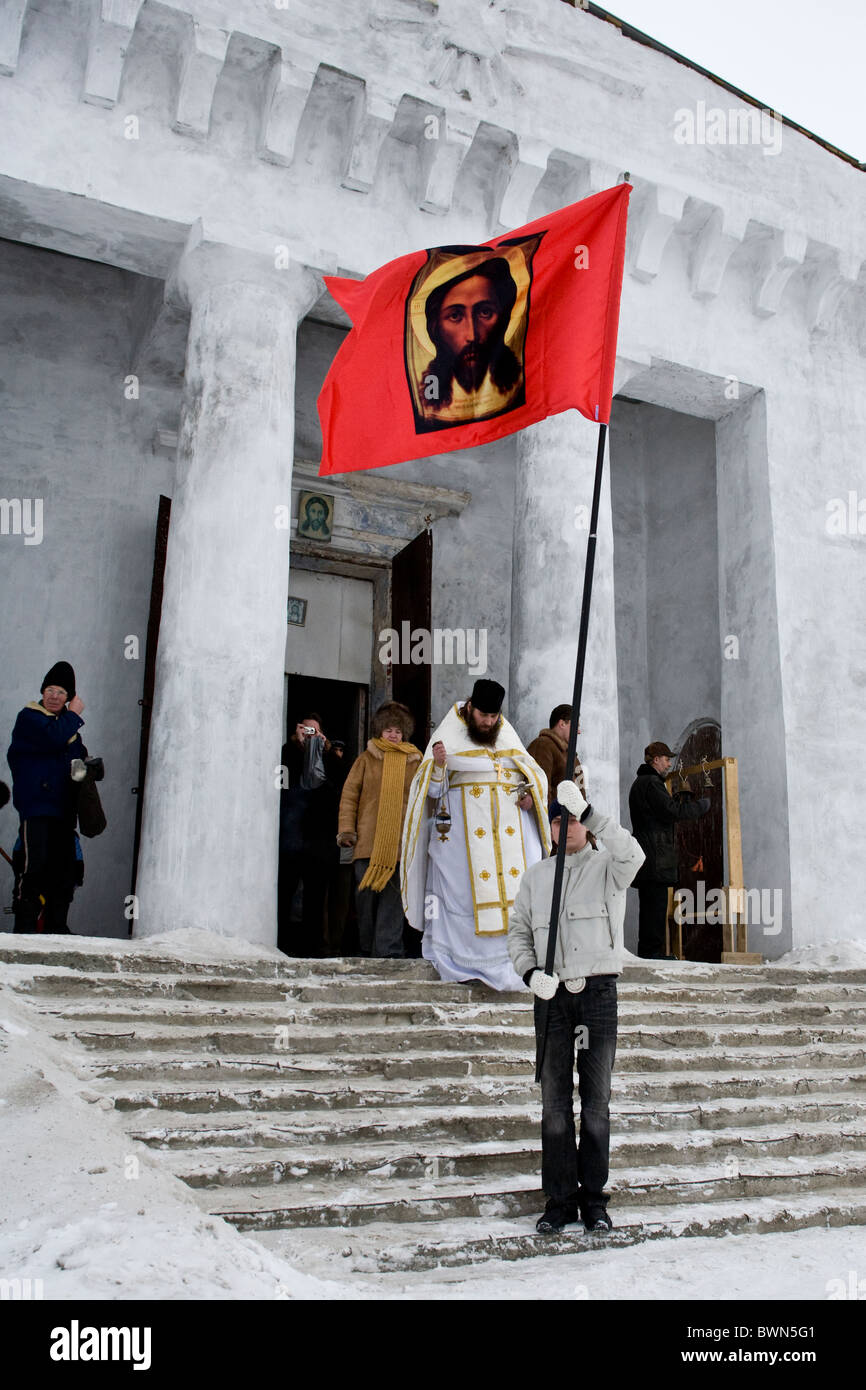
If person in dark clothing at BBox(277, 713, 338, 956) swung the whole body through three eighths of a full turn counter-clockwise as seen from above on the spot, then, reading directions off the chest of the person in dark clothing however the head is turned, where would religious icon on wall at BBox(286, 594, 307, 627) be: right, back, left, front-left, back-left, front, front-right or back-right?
front-left

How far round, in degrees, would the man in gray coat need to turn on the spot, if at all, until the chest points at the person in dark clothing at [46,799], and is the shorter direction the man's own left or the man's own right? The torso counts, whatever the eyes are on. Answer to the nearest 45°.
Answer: approximately 135° to the man's own right

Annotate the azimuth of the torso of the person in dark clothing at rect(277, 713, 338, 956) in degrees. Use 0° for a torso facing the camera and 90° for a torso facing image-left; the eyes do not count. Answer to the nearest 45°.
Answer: approximately 0°

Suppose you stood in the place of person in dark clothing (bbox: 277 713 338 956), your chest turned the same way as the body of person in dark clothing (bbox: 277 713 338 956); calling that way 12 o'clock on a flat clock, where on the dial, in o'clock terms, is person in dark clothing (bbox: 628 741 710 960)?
person in dark clothing (bbox: 628 741 710 960) is roughly at 9 o'clock from person in dark clothing (bbox: 277 713 338 956).

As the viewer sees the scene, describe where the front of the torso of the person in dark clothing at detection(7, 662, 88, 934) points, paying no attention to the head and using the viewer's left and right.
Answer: facing the viewer and to the right of the viewer

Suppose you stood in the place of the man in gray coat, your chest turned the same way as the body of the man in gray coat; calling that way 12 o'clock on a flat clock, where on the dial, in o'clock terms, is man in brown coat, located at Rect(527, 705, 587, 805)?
The man in brown coat is roughly at 6 o'clock from the man in gray coat.
